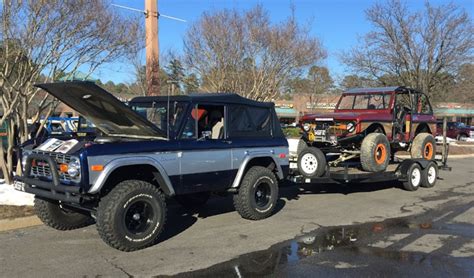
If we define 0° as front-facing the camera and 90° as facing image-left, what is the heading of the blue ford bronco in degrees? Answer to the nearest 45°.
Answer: approximately 45°

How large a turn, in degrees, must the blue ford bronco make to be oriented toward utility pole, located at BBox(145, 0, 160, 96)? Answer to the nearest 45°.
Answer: approximately 135° to its right

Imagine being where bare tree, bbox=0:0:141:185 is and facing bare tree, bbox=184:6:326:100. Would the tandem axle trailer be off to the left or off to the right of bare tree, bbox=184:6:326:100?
right

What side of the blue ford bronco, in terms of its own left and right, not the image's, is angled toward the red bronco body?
back

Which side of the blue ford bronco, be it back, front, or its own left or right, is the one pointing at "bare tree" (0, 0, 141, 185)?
right

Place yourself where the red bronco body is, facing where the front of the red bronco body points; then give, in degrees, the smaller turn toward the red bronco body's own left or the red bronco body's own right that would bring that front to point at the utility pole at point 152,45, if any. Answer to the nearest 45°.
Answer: approximately 45° to the red bronco body's own right
